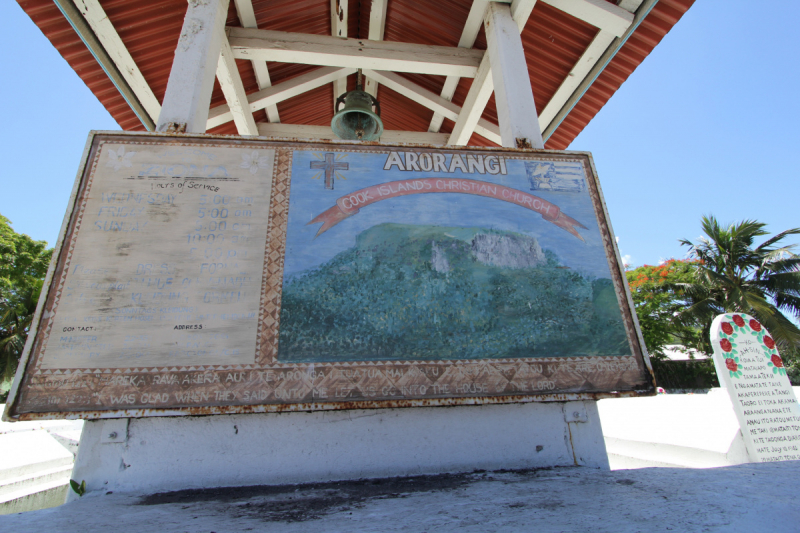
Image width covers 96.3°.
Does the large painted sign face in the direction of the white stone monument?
no

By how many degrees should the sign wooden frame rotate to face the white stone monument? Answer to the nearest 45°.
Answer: approximately 90° to its left

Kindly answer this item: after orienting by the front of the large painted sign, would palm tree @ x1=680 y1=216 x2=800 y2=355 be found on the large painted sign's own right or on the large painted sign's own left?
on the large painted sign's own left

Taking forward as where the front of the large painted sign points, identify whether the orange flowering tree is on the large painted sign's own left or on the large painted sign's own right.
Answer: on the large painted sign's own left

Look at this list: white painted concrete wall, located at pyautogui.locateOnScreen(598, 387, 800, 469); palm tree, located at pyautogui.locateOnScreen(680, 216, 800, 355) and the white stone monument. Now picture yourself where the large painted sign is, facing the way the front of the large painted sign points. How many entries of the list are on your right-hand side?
0

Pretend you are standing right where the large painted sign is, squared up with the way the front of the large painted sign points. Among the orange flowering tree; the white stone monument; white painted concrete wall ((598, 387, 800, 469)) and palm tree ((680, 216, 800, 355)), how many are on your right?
0

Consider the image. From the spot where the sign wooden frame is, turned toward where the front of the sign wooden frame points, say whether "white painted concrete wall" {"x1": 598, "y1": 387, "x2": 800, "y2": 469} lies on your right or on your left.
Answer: on your left

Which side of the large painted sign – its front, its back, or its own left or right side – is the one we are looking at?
front

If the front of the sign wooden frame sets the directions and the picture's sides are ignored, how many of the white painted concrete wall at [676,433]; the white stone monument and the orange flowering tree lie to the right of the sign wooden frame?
0

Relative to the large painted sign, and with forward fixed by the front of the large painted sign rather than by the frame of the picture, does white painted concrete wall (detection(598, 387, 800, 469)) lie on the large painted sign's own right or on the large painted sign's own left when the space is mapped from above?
on the large painted sign's own left

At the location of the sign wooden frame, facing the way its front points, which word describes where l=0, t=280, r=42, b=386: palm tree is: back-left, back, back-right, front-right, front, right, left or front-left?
back-right

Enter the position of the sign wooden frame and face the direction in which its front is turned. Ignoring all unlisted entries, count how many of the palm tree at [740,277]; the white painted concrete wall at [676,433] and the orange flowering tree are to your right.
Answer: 0
